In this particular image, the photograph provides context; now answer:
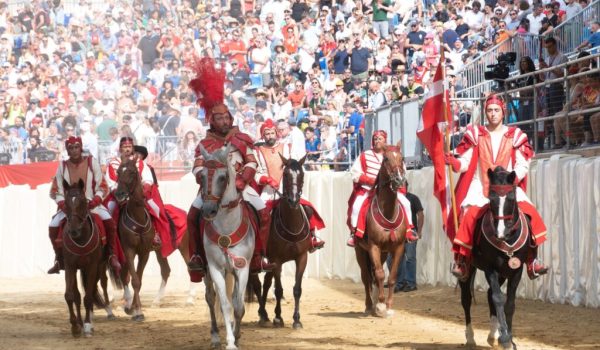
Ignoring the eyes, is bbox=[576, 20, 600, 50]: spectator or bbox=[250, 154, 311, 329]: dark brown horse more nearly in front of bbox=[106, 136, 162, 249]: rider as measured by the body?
the dark brown horse

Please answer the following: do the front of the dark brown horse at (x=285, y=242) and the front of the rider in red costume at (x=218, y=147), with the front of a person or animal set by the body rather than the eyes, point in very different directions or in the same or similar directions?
same or similar directions

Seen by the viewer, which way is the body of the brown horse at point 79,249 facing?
toward the camera

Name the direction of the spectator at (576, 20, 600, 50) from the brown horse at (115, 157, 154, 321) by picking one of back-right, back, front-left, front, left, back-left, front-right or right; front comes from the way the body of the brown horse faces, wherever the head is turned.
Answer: left

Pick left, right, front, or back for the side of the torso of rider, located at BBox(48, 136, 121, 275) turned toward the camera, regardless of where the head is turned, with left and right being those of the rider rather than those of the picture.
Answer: front

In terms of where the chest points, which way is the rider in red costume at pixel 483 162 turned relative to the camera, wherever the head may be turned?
toward the camera

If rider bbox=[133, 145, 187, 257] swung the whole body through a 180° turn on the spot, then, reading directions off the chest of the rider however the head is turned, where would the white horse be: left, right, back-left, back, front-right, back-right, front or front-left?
back-right

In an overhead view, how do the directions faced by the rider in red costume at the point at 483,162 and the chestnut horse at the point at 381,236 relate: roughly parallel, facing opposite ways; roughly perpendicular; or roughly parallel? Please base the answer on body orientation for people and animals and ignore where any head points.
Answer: roughly parallel

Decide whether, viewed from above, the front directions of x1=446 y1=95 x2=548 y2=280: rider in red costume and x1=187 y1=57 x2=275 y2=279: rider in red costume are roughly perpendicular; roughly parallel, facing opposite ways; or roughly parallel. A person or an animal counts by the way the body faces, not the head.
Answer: roughly parallel

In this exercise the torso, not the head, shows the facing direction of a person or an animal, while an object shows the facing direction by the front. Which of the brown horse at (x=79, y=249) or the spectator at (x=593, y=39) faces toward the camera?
the brown horse

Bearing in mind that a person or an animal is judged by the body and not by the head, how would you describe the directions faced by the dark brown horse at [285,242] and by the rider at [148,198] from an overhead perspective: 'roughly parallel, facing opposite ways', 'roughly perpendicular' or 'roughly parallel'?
roughly parallel
